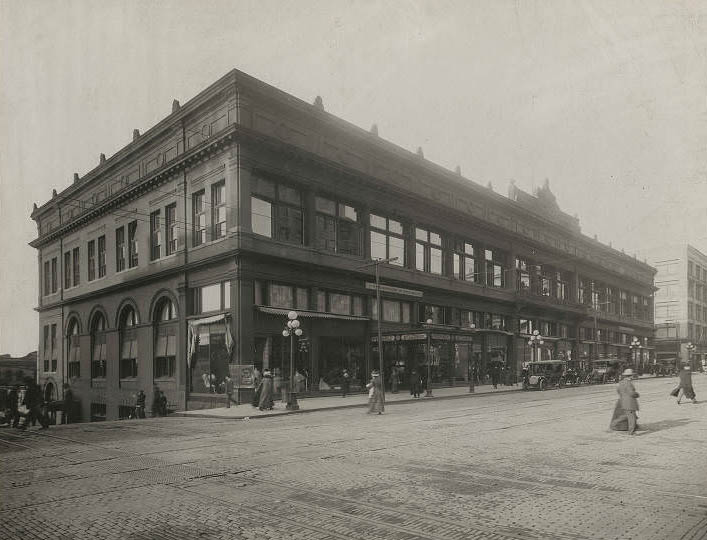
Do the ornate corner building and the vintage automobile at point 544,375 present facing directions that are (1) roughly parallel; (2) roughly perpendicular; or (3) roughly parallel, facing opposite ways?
roughly perpendicular

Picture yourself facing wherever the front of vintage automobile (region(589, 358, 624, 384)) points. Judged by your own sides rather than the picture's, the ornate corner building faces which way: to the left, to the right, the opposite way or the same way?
to the left

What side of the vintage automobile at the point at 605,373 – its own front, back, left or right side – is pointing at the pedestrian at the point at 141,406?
front

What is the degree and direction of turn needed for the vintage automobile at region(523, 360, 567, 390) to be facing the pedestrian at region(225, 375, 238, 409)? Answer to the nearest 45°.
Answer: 0° — it already faces them

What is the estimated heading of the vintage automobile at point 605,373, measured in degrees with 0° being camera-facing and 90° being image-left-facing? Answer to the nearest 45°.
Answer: approximately 45°

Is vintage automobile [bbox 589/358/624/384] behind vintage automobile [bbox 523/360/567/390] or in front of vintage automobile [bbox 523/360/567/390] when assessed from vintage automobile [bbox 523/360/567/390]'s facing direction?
behind

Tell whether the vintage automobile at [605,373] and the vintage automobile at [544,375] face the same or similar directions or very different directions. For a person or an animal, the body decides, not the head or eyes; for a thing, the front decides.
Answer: same or similar directions

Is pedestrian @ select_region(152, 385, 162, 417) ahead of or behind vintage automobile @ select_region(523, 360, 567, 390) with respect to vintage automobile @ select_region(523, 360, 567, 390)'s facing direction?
ahead

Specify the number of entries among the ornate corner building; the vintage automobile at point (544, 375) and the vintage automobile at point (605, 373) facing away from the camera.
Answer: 0

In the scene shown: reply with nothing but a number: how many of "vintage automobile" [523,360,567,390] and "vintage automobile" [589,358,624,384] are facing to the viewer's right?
0

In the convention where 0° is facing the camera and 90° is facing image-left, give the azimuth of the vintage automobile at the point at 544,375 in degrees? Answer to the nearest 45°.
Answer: approximately 45°

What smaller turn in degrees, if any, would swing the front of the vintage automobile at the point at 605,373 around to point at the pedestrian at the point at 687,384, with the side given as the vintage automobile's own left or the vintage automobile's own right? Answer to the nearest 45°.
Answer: approximately 45° to the vintage automobile's own left

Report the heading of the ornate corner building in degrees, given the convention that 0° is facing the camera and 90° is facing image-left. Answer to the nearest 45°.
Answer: approximately 315°

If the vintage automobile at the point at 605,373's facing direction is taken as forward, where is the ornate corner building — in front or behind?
in front
